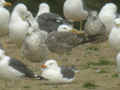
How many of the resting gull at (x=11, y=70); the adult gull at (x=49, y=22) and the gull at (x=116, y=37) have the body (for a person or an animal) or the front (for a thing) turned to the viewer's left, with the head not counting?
2

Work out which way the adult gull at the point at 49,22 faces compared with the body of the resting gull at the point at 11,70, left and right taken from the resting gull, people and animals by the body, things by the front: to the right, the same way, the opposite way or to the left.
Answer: the same way

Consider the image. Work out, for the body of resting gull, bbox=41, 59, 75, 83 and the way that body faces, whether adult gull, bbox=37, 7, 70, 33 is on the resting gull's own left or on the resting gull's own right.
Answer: on the resting gull's own right

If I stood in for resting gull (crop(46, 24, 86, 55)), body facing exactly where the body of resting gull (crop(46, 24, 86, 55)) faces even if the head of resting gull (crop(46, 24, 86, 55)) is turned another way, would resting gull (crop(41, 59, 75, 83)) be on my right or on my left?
on my left

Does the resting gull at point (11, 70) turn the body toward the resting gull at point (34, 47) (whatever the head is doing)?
no

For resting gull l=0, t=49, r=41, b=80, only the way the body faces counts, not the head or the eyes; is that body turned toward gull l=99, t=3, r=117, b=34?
no

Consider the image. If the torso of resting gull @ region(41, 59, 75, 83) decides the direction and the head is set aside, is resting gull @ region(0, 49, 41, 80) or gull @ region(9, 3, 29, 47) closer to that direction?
the resting gull

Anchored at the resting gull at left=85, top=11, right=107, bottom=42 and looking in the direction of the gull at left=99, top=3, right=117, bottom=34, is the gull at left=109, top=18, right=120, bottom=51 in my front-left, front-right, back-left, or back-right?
back-right

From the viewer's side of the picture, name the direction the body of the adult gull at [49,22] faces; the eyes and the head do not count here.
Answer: to the viewer's left
